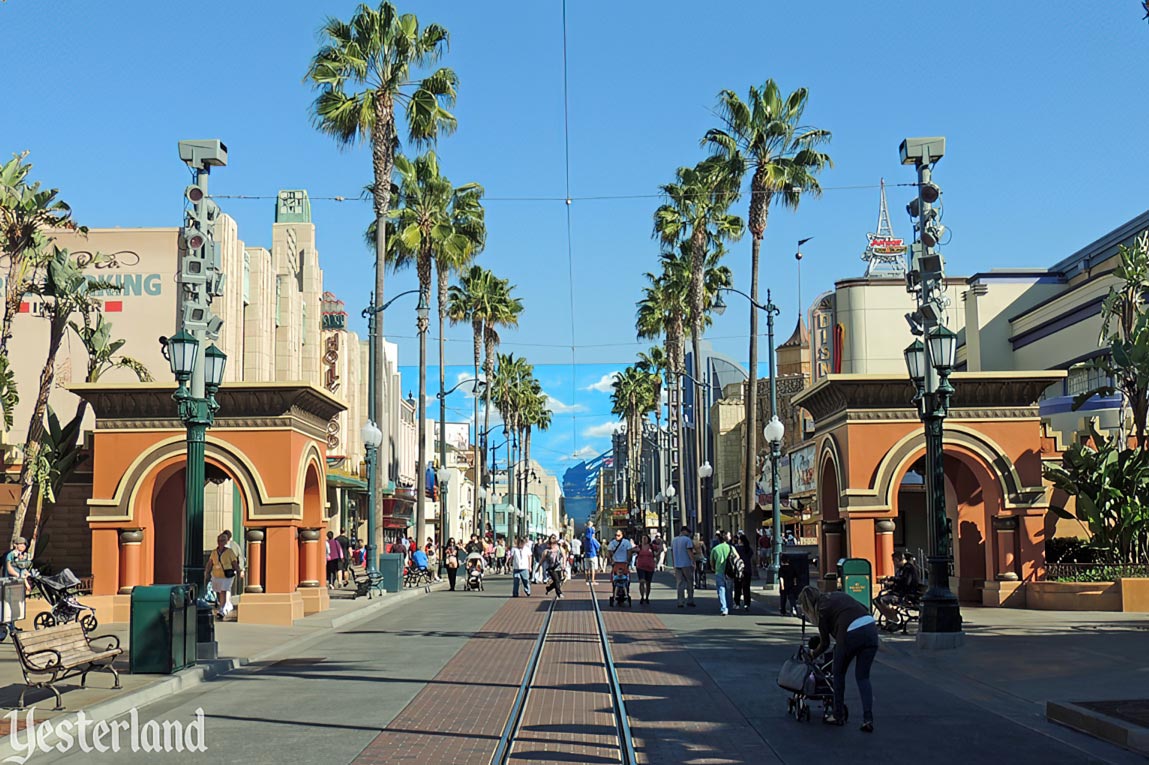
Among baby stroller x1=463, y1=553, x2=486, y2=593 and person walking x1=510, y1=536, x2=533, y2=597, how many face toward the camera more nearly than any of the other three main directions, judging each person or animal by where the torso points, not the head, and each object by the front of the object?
2

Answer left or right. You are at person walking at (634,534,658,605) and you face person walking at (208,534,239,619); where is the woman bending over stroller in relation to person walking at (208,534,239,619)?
left

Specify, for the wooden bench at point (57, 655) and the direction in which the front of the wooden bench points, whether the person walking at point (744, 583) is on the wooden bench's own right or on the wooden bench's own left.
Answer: on the wooden bench's own left

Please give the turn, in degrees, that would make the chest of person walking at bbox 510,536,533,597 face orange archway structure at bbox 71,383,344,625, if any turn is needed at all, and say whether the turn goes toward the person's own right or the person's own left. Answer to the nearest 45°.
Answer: approximately 45° to the person's own right

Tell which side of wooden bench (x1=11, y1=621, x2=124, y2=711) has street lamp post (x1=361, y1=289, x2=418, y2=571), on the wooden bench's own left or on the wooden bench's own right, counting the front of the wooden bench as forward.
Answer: on the wooden bench's own left

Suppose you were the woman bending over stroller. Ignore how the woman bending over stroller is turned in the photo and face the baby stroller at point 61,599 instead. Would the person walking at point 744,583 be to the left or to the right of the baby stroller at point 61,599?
right

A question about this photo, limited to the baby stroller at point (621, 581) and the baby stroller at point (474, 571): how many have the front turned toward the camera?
2
